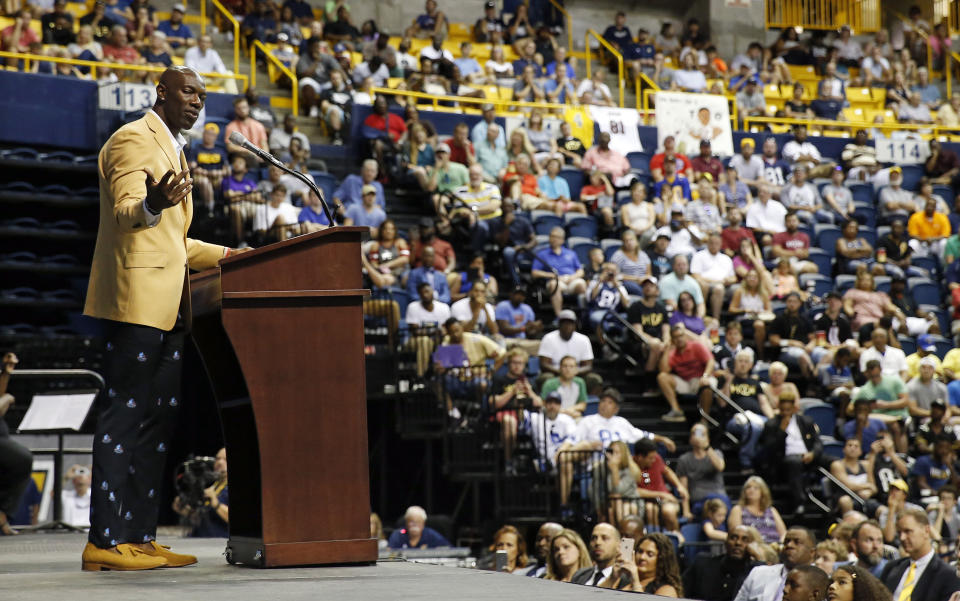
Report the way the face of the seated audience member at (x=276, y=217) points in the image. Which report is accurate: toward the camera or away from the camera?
toward the camera

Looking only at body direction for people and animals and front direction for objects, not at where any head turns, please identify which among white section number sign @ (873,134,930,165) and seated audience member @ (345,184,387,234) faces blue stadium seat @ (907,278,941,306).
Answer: the white section number sign

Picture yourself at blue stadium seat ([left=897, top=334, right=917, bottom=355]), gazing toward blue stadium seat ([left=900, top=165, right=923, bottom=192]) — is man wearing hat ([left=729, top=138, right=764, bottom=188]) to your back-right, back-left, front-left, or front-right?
front-left

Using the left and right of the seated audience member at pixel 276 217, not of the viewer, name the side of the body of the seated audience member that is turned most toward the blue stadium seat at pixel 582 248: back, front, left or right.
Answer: left

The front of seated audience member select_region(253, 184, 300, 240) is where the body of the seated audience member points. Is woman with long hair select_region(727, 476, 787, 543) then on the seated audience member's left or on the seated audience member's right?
on the seated audience member's left

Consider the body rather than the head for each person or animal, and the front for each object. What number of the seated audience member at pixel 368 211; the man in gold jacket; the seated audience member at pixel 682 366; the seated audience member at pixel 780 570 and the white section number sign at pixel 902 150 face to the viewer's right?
1

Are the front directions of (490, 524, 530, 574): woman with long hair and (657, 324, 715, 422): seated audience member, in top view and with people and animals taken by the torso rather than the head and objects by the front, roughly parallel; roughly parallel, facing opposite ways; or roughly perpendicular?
roughly parallel

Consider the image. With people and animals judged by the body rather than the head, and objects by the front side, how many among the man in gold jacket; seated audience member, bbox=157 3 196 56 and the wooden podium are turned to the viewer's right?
2

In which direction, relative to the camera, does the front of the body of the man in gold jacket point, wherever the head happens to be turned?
to the viewer's right

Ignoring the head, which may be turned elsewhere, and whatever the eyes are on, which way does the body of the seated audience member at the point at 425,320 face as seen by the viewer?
toward the camera

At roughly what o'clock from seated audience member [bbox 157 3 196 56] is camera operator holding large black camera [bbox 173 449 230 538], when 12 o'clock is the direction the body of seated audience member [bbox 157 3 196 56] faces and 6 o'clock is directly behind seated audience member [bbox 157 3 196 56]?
camera operator holding large black camera [bbox 173 449 230 538] is roughly at 12 o'clock from seated audience member [bbox 157 3 196 56].

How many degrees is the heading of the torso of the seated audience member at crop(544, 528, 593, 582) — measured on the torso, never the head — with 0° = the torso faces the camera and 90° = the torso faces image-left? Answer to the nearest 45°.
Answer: approximately 45°

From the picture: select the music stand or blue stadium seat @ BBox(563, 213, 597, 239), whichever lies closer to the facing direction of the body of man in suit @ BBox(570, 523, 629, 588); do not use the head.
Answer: the music stand

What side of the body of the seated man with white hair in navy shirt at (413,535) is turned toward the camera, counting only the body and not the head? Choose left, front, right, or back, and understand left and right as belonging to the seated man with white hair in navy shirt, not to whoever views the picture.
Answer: front

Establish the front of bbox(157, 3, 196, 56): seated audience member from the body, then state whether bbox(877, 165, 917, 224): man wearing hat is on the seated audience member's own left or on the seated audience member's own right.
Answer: on the seated audience member's own left

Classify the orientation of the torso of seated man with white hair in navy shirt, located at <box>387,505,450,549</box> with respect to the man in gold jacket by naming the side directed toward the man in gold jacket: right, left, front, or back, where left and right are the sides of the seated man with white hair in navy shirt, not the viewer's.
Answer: front

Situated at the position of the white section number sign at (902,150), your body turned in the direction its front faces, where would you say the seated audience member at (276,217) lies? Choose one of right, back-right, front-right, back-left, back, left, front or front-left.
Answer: front-right

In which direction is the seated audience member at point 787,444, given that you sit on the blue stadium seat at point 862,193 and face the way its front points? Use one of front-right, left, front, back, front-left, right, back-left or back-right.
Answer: front-left
